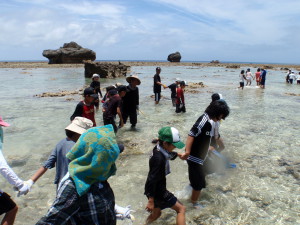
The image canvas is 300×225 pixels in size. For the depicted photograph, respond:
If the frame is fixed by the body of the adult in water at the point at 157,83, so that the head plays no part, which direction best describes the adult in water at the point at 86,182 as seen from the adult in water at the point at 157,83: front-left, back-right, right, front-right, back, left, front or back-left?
right

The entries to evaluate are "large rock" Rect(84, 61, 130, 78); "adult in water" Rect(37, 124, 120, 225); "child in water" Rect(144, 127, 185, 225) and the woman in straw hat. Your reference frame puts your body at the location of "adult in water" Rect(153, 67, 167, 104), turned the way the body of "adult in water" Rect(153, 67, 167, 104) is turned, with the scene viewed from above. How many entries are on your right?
3

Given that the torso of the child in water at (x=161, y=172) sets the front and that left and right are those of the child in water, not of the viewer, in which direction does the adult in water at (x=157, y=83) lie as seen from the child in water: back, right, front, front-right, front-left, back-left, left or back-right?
left
